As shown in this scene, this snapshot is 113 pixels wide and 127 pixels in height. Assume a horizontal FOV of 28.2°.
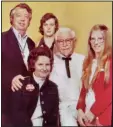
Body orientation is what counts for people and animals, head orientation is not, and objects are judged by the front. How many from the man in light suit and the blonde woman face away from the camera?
0

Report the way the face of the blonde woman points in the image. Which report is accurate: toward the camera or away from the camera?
toward the camera

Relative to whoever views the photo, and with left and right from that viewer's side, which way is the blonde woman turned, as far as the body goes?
facing the viewer and to the left of the viewer

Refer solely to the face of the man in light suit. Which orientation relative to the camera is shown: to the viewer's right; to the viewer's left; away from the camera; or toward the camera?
toward the camera

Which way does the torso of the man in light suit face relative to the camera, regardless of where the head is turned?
toward the camera
